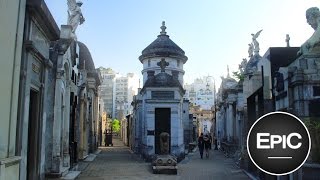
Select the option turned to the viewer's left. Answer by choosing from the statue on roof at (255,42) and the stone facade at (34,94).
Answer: the statue on roof

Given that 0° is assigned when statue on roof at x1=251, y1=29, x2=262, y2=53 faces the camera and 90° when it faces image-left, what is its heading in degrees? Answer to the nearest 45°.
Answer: approximately 90°

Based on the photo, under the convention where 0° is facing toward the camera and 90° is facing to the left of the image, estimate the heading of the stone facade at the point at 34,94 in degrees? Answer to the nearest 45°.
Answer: approximately 270°

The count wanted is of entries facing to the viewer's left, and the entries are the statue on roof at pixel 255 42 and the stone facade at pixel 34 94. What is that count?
1

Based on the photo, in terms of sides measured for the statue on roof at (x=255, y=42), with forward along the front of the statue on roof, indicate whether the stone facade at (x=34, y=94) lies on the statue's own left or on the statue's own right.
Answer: on the statue's own left

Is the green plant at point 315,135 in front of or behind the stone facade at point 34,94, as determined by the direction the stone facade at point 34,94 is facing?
in front
